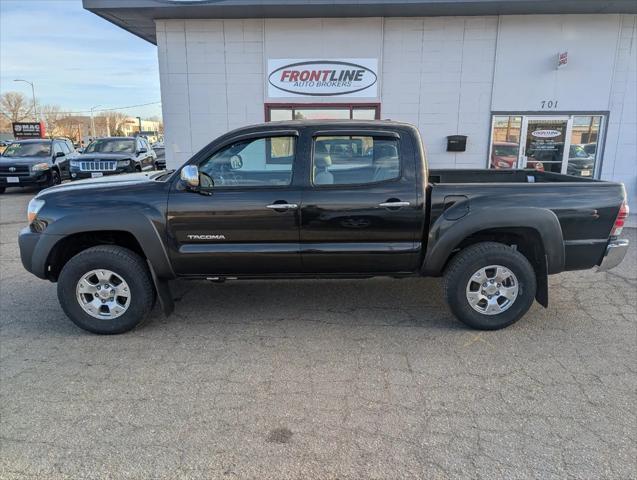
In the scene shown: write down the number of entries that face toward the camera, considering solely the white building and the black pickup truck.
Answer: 1

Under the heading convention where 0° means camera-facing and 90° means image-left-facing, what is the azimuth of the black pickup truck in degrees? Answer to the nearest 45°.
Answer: approximately 90°

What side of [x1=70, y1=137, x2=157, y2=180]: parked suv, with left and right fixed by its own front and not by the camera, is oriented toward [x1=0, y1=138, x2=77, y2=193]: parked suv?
right

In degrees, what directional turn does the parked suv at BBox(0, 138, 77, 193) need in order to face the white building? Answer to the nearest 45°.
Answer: approximately 90° to its left

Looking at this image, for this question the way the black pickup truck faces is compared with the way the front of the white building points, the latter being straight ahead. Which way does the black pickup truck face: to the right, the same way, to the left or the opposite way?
to the right

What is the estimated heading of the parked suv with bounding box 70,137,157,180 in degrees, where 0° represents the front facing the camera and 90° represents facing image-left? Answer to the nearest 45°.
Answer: approximately 45°

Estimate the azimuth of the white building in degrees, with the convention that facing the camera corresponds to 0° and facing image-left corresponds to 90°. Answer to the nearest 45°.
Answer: approximately 0°

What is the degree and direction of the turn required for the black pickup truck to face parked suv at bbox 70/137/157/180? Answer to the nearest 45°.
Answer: approximately 45° to its right

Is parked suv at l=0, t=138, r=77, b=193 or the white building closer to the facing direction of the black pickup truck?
the parked suv

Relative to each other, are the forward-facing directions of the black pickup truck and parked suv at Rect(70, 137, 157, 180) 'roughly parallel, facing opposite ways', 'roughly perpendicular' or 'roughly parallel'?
roughly perpendicular

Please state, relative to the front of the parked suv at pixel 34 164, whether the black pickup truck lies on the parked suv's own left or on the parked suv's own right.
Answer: on the parked suv's own left

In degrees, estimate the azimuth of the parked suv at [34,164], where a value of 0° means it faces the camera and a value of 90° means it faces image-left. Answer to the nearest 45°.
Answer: approximately 45°
